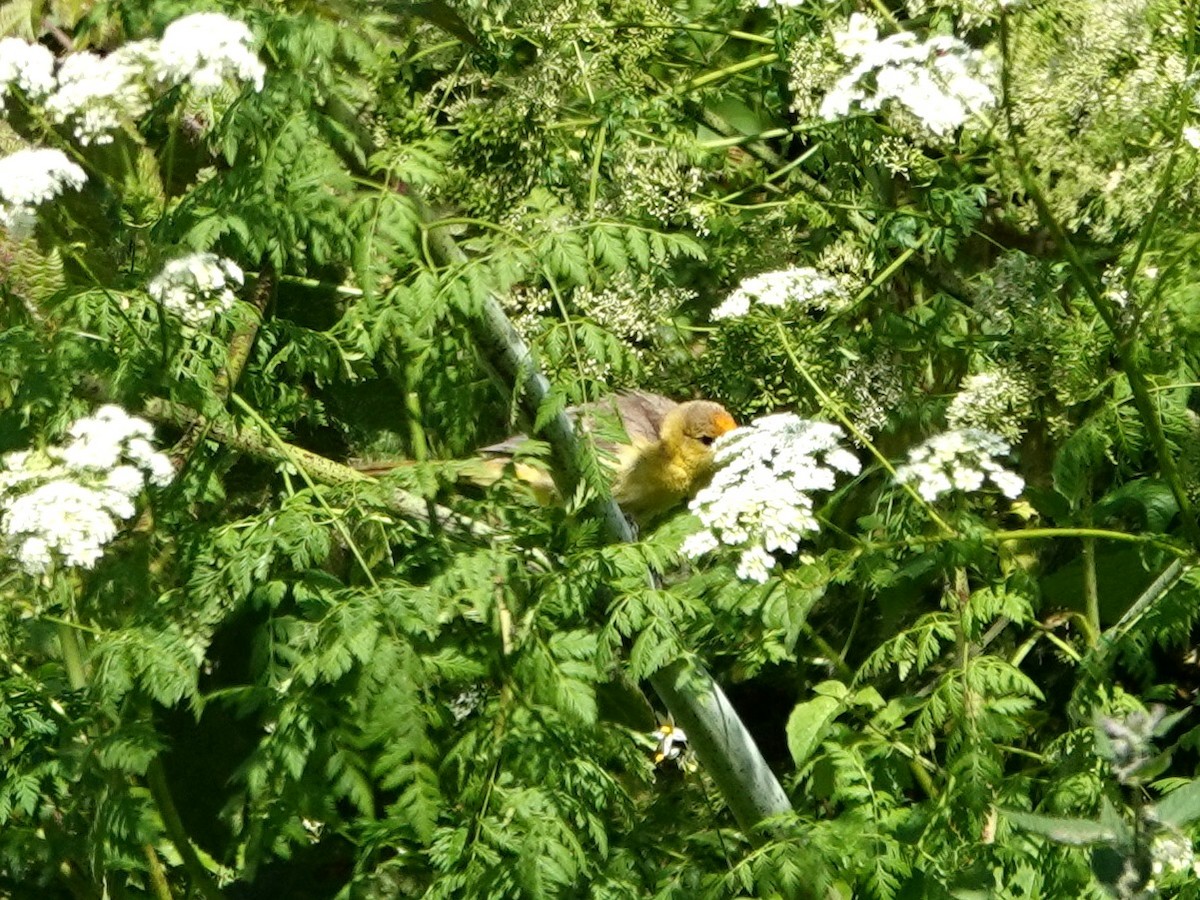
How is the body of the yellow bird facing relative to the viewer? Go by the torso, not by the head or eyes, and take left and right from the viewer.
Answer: facing to the right of the viewer

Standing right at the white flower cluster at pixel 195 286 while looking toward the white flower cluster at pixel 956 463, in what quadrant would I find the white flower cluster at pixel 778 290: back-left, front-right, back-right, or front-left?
front-left

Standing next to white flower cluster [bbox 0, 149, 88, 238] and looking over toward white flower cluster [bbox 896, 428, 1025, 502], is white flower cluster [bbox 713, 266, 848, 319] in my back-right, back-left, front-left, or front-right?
front-left

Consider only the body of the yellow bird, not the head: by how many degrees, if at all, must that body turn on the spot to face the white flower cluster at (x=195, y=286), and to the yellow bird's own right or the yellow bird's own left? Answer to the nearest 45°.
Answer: approximately 135° to the yellow bird's own right

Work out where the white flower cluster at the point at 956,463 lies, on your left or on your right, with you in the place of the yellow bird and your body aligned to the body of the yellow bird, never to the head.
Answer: on your left
